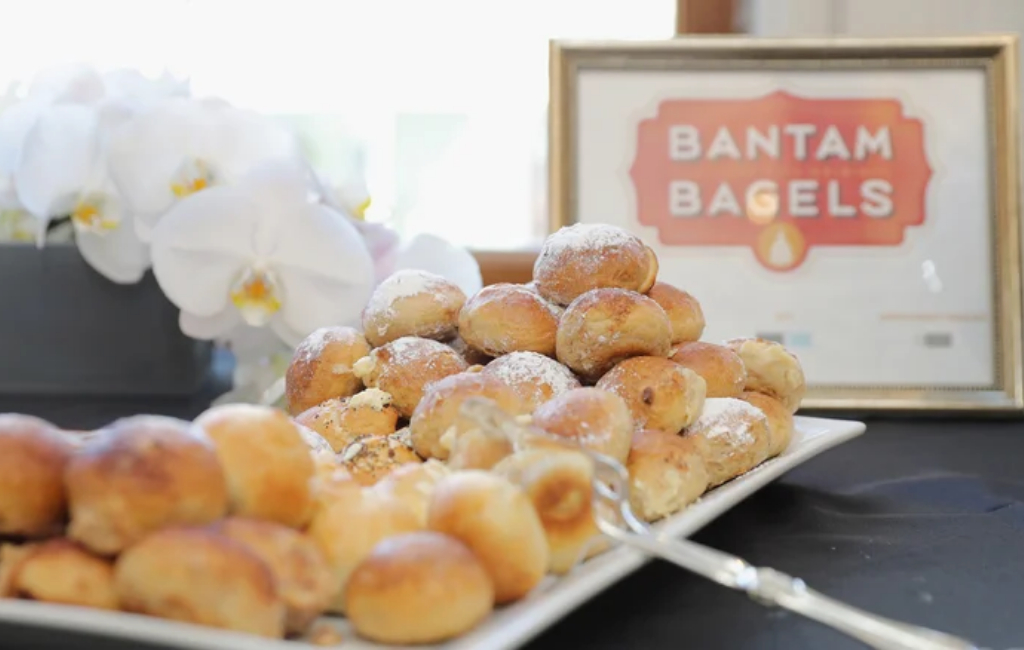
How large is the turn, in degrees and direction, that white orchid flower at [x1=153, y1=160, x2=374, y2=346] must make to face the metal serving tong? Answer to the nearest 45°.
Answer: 0° — it already faces it

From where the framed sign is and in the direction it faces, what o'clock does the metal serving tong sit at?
The metal serving tong is roughly at 12 o'clock from the framed sign.

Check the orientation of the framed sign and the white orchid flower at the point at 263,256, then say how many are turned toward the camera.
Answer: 2

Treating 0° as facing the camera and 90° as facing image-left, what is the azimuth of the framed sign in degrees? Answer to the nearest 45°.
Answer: approximately 0°

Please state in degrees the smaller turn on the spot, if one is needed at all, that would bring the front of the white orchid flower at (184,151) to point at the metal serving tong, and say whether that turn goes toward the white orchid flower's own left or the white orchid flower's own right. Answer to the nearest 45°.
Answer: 0° — it already faces it

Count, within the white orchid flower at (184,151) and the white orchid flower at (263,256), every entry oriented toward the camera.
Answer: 2

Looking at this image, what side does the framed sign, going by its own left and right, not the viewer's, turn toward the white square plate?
front

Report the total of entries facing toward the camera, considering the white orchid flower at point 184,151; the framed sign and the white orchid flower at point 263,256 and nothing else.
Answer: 3
